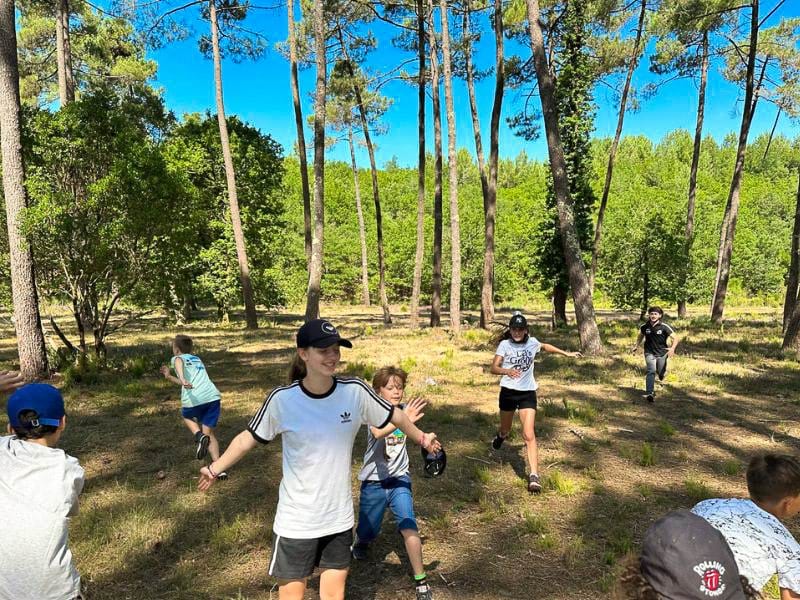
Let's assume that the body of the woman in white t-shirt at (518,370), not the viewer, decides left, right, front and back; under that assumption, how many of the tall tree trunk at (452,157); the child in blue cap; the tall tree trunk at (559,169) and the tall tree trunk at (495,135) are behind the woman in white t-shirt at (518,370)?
3

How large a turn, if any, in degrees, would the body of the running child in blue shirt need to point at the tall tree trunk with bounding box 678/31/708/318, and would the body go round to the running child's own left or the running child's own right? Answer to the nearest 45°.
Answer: approximately 90° to the running child's own right

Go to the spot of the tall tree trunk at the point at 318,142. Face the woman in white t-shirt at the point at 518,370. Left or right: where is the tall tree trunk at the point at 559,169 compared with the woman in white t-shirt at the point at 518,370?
left

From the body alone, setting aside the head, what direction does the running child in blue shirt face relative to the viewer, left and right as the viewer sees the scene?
facing away from the viewer and to the left of the viewer

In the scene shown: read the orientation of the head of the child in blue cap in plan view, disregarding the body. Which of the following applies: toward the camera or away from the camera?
away from the camera
